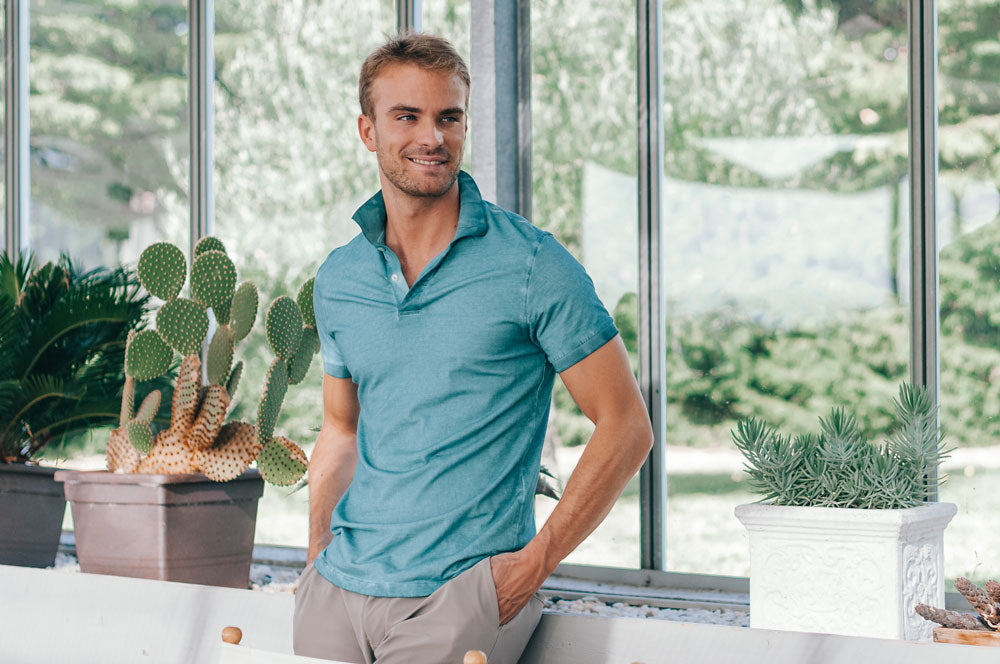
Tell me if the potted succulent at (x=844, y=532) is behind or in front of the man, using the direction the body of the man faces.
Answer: behind

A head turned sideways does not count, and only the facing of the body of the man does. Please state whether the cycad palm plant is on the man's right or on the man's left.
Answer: on the man's right

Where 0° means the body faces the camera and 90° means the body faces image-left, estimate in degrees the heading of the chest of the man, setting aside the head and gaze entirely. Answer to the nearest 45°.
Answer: approximately 45°

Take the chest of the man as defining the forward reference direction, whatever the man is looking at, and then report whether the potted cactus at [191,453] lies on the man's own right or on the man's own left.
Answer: on the man's own right
